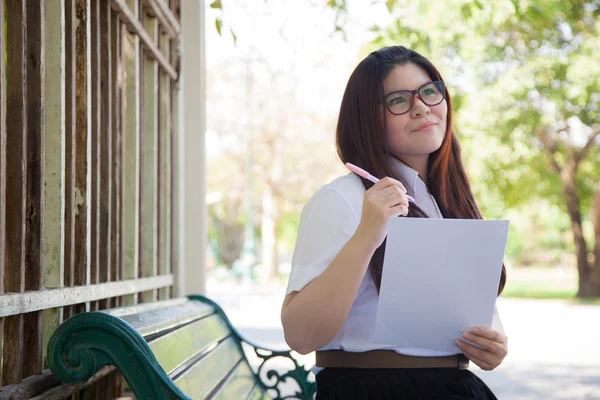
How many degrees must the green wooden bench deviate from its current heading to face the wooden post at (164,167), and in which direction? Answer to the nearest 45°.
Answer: approximately 135° to its left

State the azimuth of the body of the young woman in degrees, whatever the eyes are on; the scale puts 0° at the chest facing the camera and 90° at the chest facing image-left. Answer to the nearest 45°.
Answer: approximately 315°

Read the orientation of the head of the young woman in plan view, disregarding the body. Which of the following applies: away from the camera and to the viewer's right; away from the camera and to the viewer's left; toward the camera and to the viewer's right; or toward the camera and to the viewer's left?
toward the camera and to the viewer's right

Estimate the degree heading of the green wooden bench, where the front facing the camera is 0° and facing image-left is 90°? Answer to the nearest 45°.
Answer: approximately 315°

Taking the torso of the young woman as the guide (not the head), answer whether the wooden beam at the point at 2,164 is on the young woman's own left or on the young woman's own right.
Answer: on the young woman's own right
